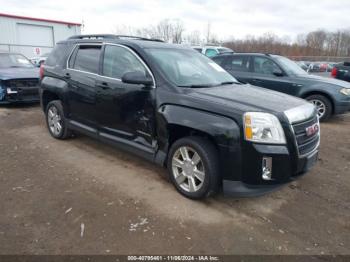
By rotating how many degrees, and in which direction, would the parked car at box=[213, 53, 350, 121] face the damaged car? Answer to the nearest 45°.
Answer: approximately 135° to its right

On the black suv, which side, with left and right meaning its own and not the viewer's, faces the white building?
back

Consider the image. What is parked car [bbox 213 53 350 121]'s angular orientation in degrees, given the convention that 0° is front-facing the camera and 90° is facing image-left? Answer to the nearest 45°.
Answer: approximately 315°

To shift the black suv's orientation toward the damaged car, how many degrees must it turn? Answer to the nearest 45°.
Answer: approximately 180°

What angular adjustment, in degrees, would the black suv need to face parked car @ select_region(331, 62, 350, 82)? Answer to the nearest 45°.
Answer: approximately 90° to its left

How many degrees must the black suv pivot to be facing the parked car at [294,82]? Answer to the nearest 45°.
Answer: approximately 90° to its left

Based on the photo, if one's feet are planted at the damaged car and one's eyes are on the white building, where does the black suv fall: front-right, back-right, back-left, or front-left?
back-right

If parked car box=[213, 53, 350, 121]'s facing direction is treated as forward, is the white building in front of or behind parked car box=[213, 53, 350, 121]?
behind

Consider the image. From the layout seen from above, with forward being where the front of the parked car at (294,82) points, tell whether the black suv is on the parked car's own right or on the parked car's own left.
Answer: on the parked car's own right

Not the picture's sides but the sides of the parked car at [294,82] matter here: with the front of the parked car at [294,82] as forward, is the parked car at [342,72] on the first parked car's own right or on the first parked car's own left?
on the first parked car's own left

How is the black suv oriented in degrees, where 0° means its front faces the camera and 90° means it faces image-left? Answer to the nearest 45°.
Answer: approximately 315°
